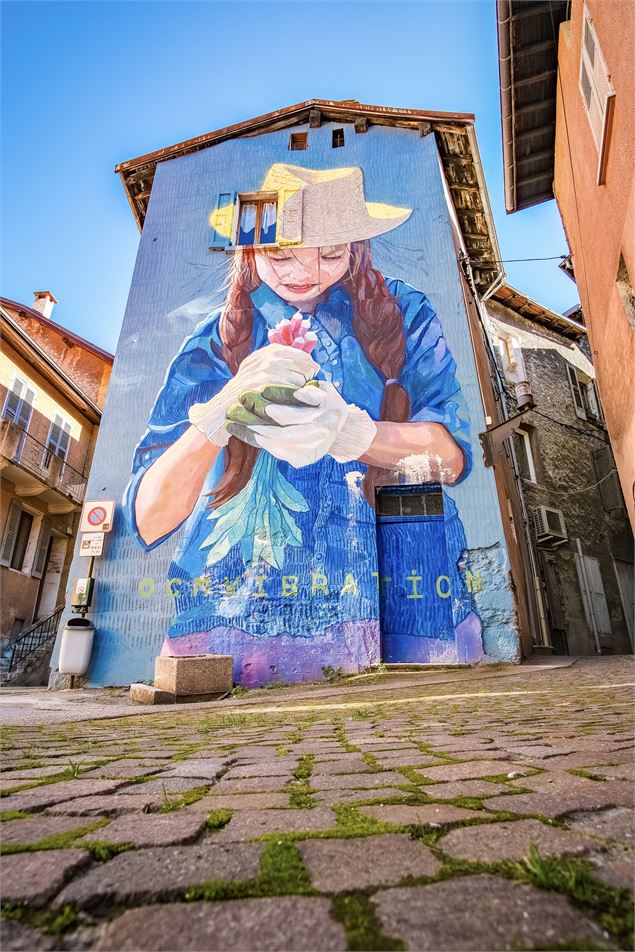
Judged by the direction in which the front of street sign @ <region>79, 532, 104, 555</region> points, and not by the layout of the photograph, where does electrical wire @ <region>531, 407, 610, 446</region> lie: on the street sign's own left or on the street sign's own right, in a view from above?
on the street sign's own left

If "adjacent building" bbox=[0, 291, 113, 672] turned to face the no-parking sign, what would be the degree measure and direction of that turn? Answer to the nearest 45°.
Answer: approximately 45° to its right

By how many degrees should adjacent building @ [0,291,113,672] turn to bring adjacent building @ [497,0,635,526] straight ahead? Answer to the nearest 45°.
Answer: approximately 45° to its right

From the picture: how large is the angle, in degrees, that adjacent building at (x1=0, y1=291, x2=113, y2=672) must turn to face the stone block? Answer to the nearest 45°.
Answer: approximately 45° to its right

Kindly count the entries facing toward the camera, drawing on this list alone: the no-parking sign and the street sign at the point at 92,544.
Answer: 2

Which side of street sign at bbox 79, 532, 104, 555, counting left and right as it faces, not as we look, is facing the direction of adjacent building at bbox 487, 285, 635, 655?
left

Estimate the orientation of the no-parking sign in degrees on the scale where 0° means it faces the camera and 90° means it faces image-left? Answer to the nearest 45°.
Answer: approximately 0°

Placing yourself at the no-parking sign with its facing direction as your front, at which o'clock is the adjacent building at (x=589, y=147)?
The adjacent building is roughly at 11 o'clock from the no-parking sign.
